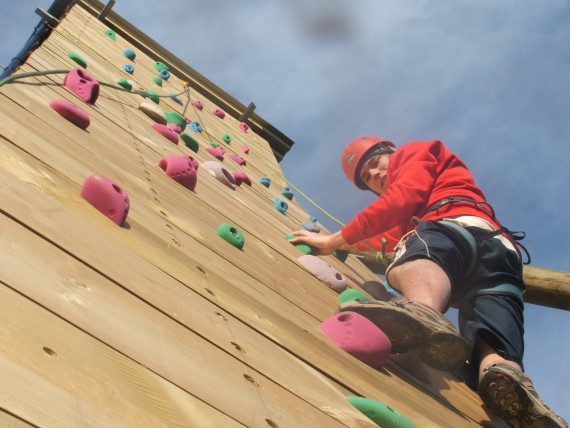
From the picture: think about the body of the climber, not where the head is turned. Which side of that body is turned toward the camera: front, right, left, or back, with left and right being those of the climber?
left

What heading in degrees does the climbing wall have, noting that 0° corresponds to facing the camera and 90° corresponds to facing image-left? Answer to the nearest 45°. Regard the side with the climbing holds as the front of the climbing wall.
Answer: approximately 315°
